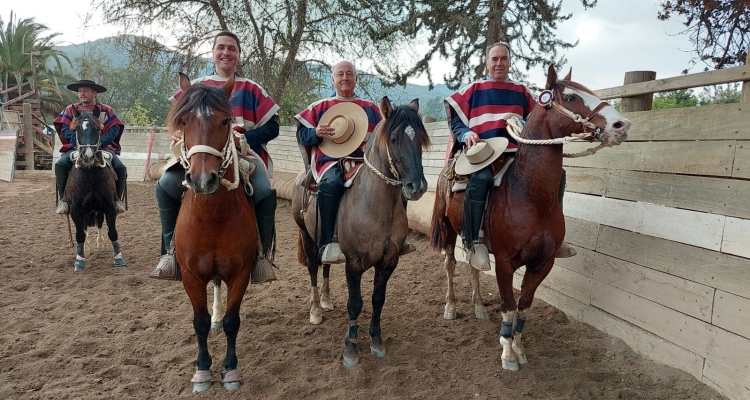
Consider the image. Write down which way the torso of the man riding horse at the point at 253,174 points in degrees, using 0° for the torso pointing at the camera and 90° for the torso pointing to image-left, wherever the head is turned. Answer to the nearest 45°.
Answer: approximately 0°

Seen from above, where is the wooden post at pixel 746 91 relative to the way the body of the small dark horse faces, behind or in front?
in front

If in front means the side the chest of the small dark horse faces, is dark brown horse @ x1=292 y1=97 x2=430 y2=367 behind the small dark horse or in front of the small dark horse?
in front

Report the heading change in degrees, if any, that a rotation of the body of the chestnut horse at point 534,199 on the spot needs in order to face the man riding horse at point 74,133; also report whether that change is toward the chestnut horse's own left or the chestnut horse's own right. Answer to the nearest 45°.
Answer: approximately 135° to the chestnut horse's own right

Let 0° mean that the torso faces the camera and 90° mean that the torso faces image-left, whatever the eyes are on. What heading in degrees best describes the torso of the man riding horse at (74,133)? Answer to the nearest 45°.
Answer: approximately 0°
